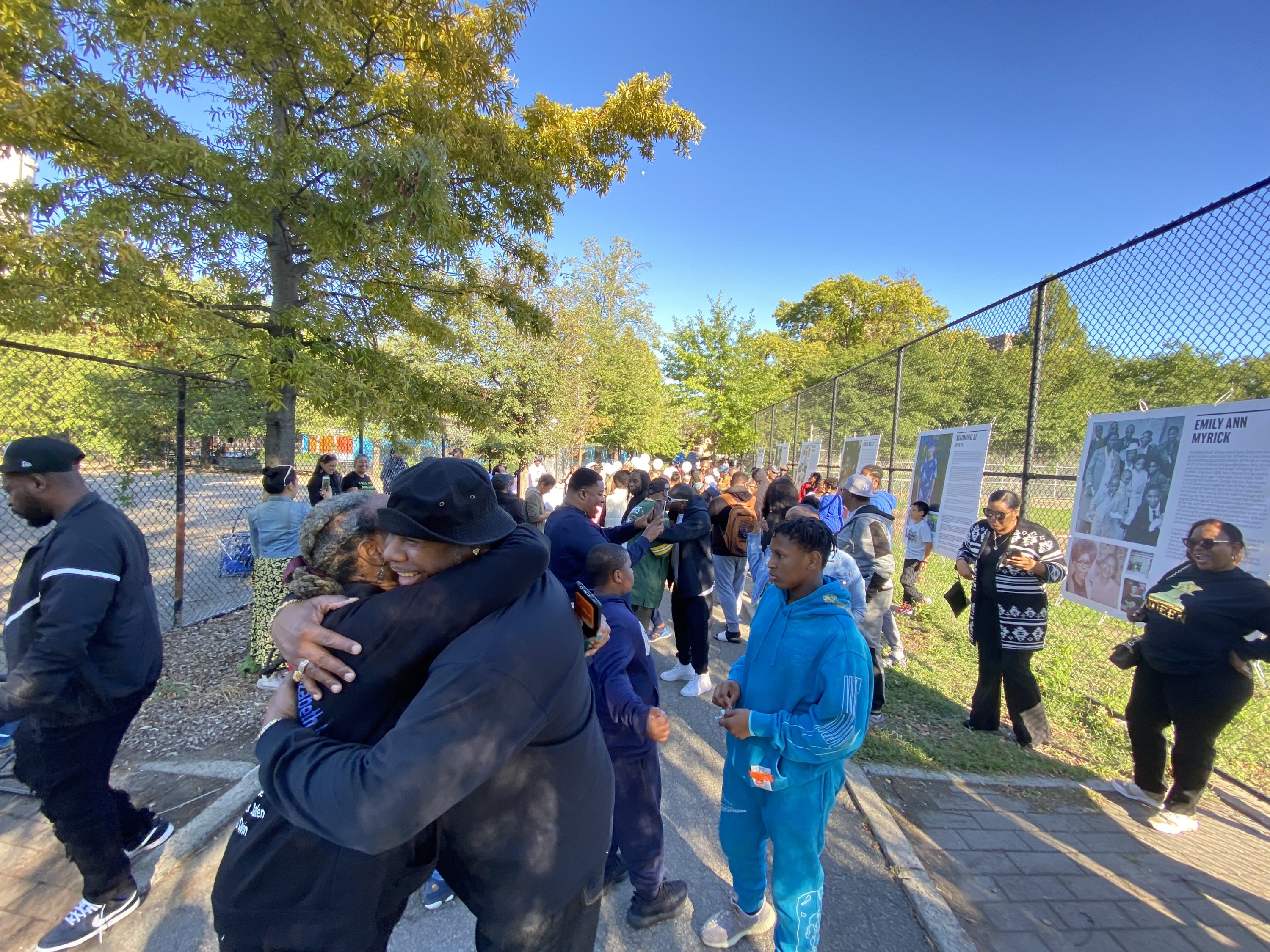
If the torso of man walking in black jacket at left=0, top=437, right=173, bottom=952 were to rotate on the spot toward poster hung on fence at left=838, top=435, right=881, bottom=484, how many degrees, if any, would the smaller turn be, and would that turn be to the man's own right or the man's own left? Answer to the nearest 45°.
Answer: approximately 180°

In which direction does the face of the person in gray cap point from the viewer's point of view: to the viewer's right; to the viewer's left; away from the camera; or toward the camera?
to the viewer's left

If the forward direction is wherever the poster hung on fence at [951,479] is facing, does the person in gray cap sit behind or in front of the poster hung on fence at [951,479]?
in front

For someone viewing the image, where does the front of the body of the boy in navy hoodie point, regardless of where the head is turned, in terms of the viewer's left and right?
facing to the right of the viewer

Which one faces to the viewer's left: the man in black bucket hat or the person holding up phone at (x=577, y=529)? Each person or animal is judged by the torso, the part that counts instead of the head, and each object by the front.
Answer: the man in black bucket hat

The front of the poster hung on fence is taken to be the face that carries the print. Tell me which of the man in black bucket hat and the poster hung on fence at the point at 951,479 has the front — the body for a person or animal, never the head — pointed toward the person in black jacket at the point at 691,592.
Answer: the poster hung on fence

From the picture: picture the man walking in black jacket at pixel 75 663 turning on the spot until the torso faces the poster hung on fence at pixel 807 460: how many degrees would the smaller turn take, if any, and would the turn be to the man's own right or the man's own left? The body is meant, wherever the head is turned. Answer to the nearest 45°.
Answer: approximately 180°

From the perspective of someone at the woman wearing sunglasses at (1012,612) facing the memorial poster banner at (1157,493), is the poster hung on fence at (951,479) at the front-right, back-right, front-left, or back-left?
back-left

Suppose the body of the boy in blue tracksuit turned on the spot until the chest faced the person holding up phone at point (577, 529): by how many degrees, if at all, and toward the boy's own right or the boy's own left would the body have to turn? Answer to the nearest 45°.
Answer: approximately 90° to the boy's own right

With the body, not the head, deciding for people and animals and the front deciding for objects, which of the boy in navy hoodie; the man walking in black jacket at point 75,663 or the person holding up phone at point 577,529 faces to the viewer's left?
the man walking in black jacket

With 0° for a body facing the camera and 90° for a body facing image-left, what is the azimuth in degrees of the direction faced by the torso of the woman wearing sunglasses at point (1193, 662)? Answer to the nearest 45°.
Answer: approximately 45°

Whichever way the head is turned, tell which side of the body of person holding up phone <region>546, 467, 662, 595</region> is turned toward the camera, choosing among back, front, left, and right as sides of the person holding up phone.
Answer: right
